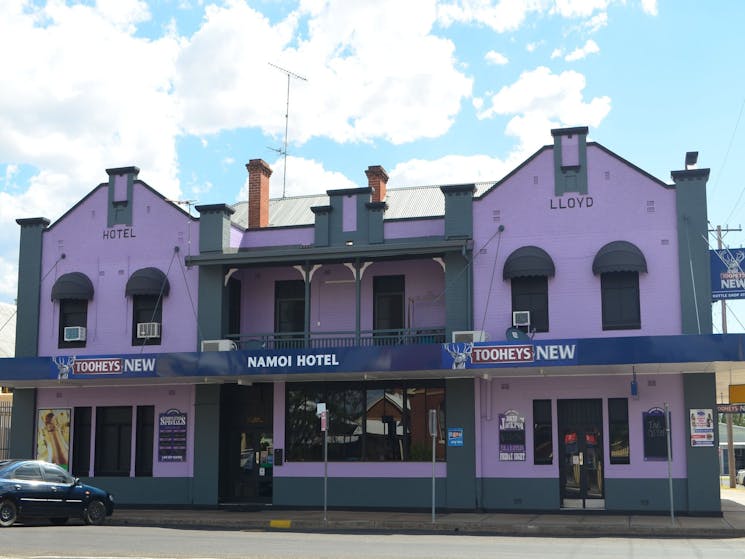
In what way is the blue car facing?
to the viewer's right

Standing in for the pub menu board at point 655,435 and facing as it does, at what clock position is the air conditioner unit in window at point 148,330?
The air conditioner unit in window is roughly at 3 o'clock from the pub menu board.

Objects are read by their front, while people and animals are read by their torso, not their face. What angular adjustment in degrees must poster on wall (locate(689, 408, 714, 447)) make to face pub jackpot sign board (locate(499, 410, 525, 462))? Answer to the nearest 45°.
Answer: approximately 90° to its right

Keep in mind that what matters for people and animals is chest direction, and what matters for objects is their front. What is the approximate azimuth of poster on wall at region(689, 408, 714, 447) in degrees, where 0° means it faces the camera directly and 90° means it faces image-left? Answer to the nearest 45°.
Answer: approximately 0°

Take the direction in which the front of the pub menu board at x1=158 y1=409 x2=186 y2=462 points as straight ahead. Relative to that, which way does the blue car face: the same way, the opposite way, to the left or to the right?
to the left

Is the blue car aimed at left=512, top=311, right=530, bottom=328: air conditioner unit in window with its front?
yes

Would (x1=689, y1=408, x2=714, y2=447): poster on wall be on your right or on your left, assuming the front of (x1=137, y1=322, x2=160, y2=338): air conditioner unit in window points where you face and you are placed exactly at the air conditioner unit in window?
on your left

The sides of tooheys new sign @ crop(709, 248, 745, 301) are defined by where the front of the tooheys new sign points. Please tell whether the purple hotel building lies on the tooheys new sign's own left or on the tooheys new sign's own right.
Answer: on the tooheys new sign's own right

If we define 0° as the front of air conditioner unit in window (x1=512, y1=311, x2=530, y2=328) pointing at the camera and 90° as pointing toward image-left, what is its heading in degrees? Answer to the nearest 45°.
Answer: approximately 0°

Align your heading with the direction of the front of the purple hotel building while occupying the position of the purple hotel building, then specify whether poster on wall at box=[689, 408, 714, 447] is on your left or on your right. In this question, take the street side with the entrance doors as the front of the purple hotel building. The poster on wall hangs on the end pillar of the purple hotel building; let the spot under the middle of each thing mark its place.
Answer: on your left

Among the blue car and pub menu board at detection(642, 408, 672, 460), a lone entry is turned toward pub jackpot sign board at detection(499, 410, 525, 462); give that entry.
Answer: the blue car
